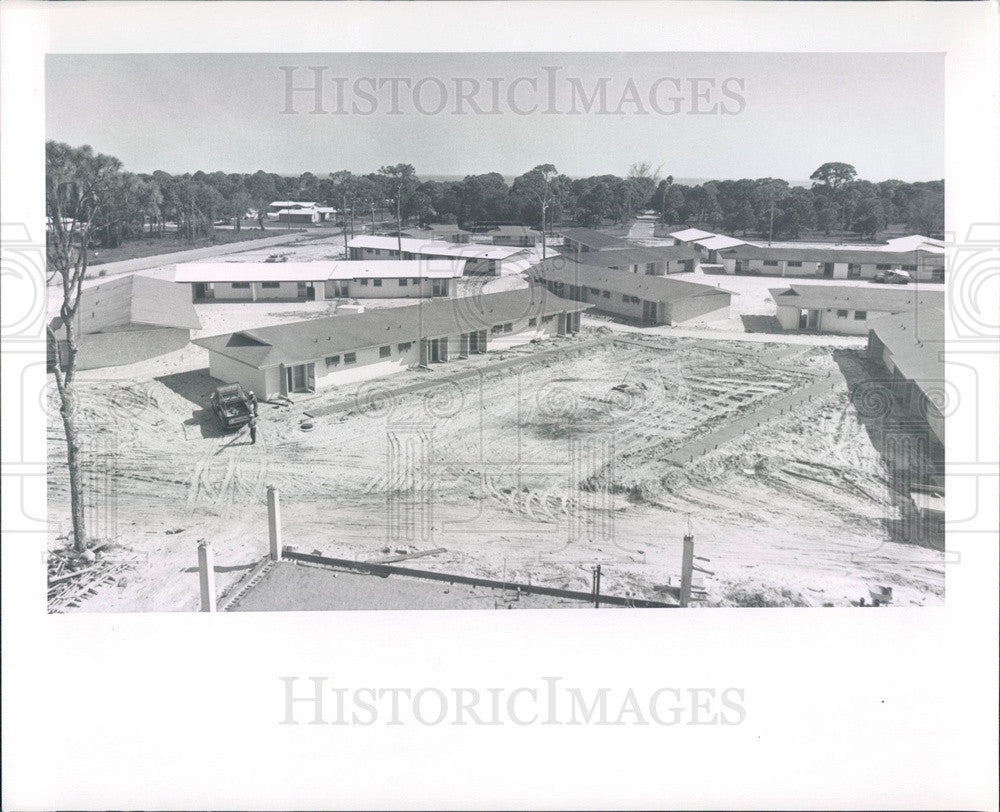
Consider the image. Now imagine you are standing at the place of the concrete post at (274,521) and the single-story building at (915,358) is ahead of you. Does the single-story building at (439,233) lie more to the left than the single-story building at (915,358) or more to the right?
left

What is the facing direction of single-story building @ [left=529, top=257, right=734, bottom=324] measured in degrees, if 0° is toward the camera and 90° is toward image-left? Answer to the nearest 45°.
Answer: approximately 45°
